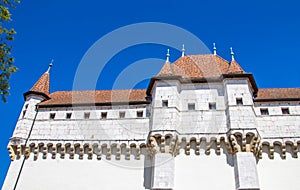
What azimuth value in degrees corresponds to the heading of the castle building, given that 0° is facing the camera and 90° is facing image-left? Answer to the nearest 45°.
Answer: approximately 0°
